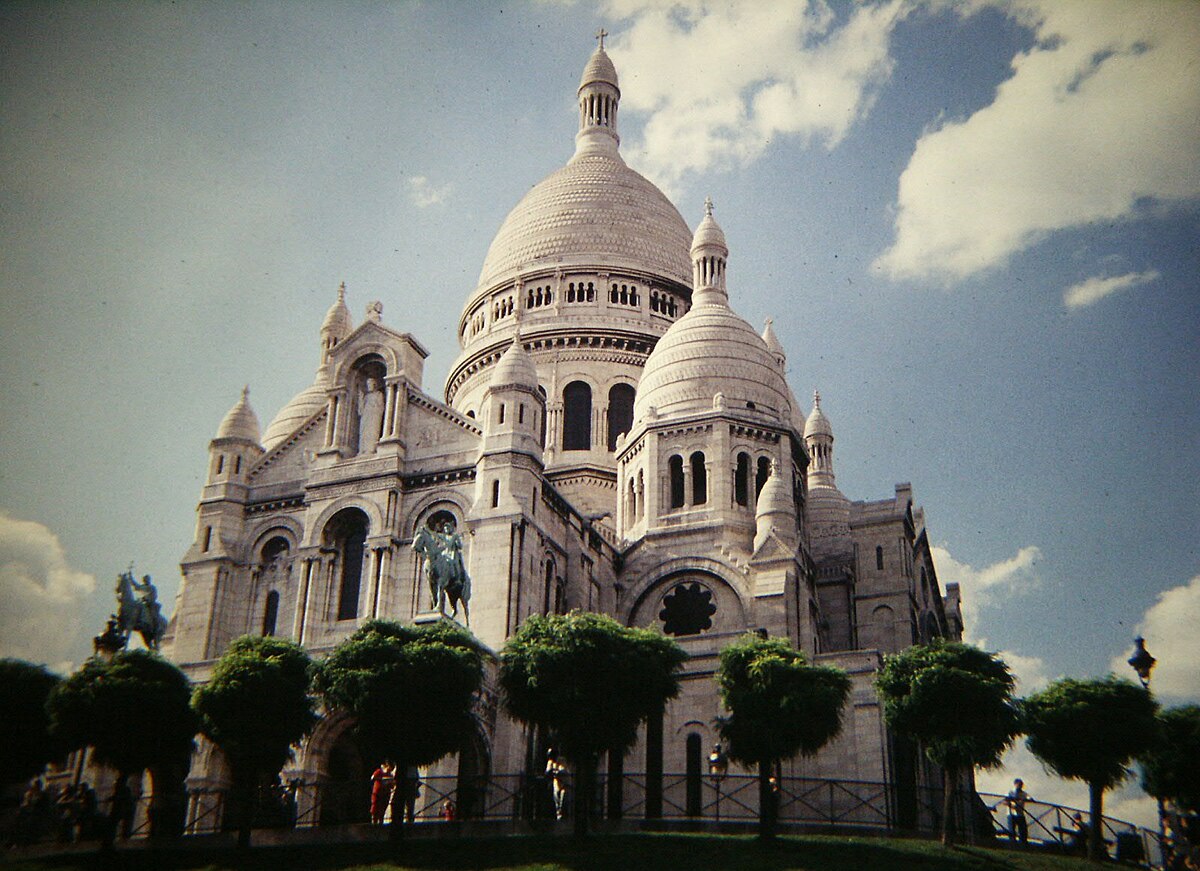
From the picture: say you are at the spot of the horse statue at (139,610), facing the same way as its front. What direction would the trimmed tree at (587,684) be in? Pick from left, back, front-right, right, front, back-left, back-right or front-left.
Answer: left

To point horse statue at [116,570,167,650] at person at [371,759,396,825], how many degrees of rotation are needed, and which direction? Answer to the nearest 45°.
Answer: approximately 90° to its left

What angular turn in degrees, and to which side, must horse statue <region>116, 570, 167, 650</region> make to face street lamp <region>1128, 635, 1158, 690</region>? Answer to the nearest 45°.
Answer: approximately 90° to its left

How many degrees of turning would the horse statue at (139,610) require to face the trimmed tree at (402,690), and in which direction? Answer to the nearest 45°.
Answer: approximately 90° to its left

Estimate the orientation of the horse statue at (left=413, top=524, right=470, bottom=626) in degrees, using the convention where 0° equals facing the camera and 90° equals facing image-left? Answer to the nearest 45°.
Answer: approximately 45°

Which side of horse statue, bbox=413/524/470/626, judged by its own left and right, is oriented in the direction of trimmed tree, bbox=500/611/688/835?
left

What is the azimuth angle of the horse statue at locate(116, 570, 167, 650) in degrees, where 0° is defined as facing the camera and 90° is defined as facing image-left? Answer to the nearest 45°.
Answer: approximately 45°

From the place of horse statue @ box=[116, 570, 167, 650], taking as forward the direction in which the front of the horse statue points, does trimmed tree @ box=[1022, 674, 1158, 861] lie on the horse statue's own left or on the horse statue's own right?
on the horse statue's own left

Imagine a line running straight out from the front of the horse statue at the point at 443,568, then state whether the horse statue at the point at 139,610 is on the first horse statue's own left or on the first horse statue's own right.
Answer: on the first horse statue's own right
